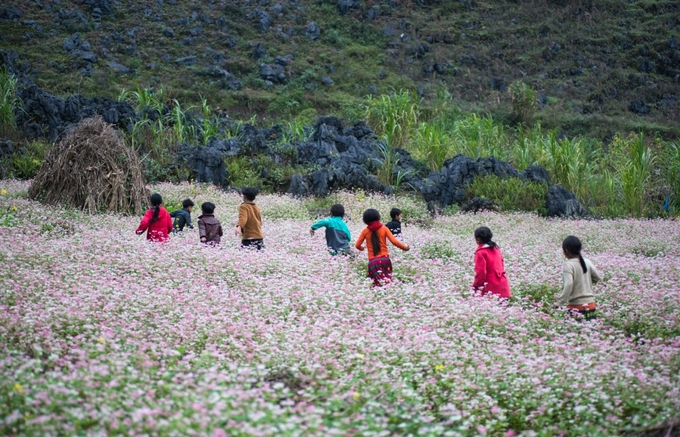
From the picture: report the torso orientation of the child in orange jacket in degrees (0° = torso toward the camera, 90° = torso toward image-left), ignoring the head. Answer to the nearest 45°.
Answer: approximately 180°

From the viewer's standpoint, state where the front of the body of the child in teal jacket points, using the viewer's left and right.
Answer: facing away from the viewer

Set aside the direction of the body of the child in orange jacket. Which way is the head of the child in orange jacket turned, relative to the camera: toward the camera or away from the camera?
away from the camera

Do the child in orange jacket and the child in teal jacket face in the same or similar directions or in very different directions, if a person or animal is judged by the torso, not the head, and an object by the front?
same or similar directions

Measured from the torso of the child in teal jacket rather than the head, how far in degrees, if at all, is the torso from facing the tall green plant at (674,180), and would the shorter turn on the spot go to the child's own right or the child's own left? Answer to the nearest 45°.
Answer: approximately 45° to the child's own right

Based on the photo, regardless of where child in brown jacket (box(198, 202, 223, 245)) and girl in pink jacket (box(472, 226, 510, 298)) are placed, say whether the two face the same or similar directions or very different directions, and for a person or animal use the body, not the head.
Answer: same or similar directions

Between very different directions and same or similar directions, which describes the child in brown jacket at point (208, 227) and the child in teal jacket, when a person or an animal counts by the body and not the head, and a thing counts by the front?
same or similar directions

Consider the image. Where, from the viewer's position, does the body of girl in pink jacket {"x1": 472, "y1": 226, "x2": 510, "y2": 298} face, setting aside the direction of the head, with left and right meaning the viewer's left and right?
facing away from the viewer and to the left of the viewer

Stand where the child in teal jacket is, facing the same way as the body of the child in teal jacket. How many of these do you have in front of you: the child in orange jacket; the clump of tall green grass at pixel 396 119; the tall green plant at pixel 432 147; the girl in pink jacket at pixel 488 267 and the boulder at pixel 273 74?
3

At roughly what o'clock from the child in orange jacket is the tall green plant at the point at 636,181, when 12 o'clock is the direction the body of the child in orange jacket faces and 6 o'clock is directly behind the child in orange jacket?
The tall green plant is roughly at 1 o'clock from the child in orange jacket.

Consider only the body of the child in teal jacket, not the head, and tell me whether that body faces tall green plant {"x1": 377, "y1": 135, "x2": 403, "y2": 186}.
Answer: yes

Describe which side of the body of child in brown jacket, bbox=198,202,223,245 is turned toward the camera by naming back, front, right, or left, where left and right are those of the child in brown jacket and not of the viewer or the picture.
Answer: back

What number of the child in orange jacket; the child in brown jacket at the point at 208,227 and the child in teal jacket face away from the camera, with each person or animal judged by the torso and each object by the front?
3
